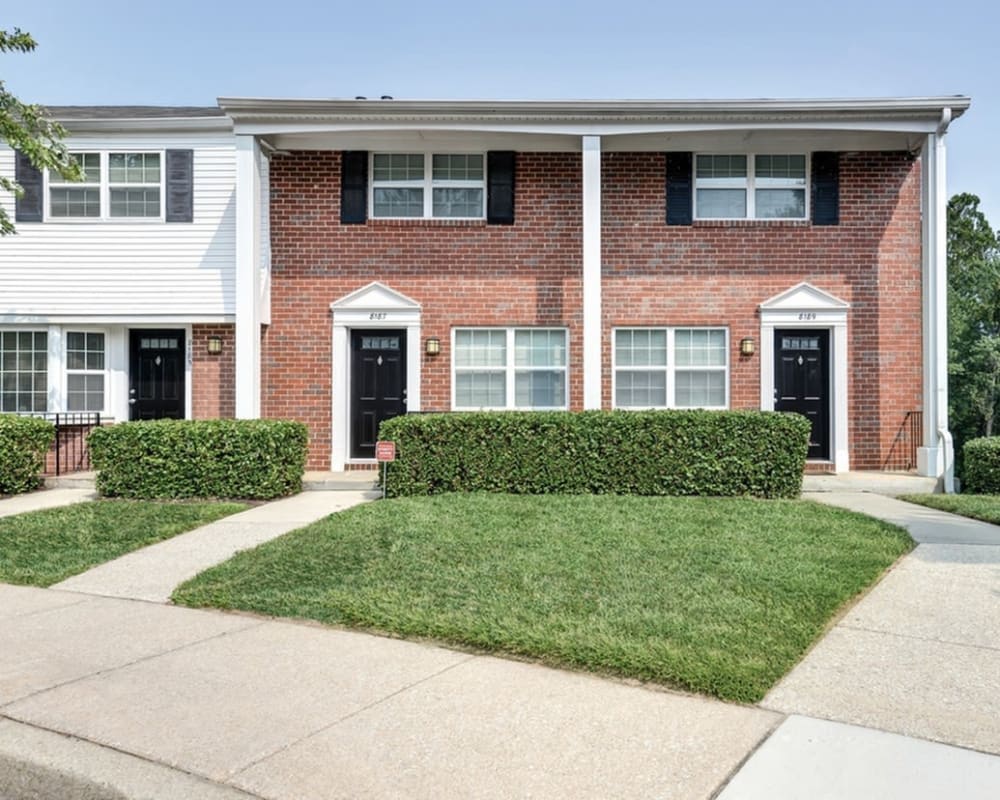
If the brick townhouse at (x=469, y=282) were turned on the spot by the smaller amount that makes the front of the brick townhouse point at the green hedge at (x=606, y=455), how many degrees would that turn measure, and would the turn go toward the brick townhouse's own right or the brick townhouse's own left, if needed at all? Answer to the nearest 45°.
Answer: approximately 45° to the brick townhouse's own left

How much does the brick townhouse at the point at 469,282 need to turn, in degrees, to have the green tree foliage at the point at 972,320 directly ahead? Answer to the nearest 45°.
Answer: approximately 135° to its left

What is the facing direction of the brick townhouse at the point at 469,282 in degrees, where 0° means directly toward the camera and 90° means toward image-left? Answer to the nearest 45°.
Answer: approximately 0°

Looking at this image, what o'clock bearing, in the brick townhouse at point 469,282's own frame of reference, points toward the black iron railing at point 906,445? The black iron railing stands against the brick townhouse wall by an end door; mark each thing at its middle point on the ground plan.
The black iron railing is roughly at 9 o'clock from the brick townhouse.

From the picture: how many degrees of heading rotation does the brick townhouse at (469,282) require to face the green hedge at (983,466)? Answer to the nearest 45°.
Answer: approximately 90° to its left
